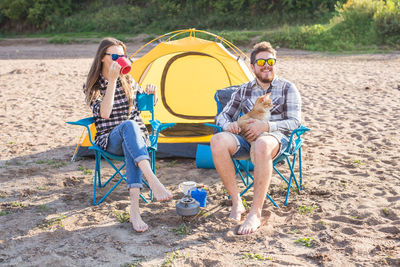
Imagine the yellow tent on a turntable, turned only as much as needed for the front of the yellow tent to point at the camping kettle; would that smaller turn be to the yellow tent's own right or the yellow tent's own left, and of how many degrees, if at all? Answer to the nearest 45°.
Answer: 0° — it already faces it

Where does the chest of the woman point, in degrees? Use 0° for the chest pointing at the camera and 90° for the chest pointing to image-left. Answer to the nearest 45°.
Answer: approximately 315°

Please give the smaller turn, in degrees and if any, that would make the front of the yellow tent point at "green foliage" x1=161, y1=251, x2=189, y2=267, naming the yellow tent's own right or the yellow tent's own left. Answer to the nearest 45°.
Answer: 0° — it already faces it

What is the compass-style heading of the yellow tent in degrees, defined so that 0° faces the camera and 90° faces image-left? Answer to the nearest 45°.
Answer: approximately 0°

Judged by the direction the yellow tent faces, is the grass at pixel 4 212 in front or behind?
in front

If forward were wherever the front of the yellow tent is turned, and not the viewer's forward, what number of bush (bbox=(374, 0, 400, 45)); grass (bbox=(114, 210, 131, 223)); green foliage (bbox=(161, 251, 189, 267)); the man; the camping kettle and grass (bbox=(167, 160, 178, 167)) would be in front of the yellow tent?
5

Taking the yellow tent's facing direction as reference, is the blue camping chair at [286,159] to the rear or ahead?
ahead

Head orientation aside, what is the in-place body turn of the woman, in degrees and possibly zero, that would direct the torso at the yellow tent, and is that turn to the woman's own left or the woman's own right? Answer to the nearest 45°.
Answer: approximately 135° to the woman's own left

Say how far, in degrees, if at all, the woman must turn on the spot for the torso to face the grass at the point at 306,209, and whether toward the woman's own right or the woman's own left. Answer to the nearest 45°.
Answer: approximately 45° to the woman's own left

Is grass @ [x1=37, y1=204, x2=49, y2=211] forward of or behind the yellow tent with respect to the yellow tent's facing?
forward

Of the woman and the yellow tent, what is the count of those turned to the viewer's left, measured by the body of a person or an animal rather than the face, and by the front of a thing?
0
